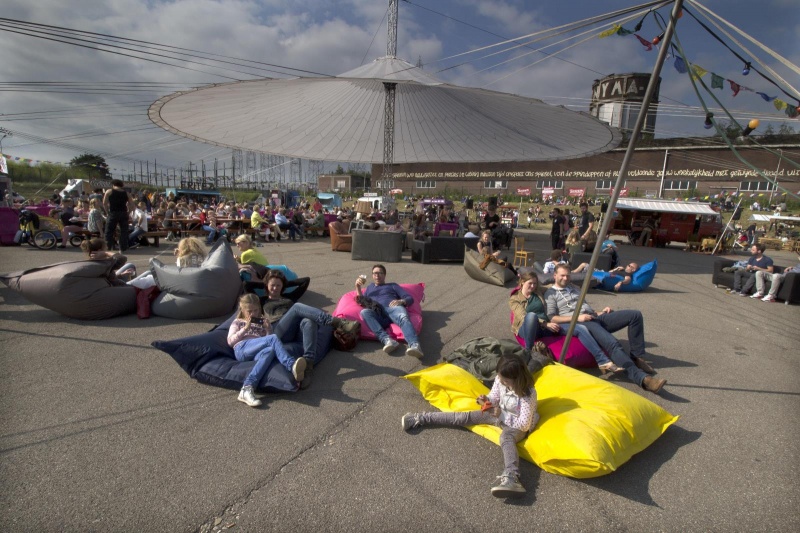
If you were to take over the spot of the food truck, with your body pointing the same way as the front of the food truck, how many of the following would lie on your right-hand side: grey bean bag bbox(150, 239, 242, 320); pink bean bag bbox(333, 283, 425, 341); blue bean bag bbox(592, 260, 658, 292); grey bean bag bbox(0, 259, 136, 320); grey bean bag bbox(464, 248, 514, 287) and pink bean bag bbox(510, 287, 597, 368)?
6

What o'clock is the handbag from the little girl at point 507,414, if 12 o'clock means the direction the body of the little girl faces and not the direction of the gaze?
The handbag is roughly at 3 o'clock from the little girl.

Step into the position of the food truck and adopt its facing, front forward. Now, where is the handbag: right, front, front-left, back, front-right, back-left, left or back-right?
right

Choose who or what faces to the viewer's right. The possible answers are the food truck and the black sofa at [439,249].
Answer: the food truck

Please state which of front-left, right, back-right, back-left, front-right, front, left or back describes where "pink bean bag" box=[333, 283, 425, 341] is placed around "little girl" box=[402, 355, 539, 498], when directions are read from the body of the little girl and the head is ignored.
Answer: right

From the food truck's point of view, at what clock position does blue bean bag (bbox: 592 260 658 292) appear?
The blue bean bag is roughly at 3 o'clock from the food truck.

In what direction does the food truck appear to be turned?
to the viewer's right

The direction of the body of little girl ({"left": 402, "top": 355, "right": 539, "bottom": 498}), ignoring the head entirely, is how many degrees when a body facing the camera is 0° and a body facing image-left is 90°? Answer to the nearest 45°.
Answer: approximately 45°

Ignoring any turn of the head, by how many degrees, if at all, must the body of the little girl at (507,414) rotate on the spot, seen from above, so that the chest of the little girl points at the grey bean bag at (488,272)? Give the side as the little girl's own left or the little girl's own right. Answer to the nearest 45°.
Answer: approximately 135° to the little girl's own right

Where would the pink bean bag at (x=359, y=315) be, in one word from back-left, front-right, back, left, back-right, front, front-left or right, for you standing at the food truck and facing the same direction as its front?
right

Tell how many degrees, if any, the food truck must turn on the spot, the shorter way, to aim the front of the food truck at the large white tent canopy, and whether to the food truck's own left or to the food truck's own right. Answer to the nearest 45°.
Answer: approximately 135° to the food truck's own right
